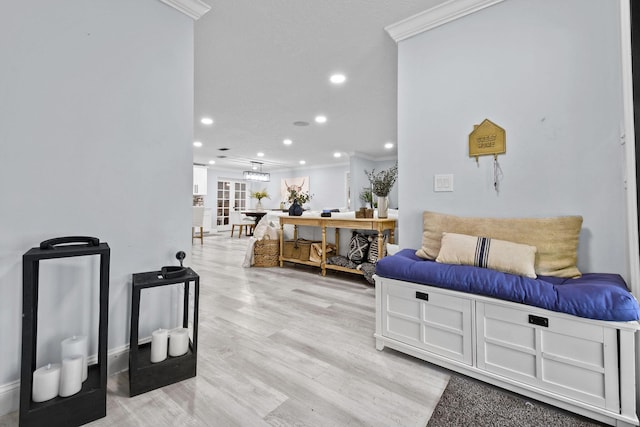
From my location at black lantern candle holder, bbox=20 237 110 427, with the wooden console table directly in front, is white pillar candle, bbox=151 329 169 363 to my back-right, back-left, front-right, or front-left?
front-right

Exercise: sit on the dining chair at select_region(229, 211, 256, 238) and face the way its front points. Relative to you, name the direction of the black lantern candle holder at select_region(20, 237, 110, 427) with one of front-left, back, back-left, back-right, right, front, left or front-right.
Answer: back-right

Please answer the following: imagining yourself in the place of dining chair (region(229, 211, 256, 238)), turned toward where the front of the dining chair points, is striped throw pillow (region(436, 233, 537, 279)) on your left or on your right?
on your right

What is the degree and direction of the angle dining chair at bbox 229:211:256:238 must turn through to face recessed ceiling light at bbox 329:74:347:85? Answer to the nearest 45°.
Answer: approximately 135° to its right

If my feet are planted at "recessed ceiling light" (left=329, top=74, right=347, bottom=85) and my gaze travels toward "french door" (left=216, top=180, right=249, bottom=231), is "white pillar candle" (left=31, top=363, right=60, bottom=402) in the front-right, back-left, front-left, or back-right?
back-left

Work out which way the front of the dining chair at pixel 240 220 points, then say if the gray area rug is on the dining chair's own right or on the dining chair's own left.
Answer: on the dining chair's own right

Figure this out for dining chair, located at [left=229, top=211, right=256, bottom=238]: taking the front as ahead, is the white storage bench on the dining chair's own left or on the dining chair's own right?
on the dining chair's own right

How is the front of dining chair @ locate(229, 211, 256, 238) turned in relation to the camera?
facing away from the viewer and to the right of the viewer

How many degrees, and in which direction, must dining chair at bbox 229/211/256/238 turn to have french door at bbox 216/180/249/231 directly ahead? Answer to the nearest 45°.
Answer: approximately 45° to its left

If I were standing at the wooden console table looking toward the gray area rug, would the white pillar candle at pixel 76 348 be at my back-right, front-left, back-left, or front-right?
front-right

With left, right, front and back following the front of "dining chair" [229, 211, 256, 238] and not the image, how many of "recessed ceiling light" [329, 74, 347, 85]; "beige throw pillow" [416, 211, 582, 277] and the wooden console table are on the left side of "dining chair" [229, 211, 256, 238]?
0

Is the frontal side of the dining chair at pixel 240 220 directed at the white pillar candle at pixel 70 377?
no

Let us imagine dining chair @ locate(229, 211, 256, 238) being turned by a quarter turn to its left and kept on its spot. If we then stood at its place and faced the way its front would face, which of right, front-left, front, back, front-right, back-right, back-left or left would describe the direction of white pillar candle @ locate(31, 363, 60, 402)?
back-left

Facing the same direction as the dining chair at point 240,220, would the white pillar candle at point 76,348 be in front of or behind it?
behind

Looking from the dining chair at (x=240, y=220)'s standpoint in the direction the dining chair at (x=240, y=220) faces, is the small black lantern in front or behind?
behind
